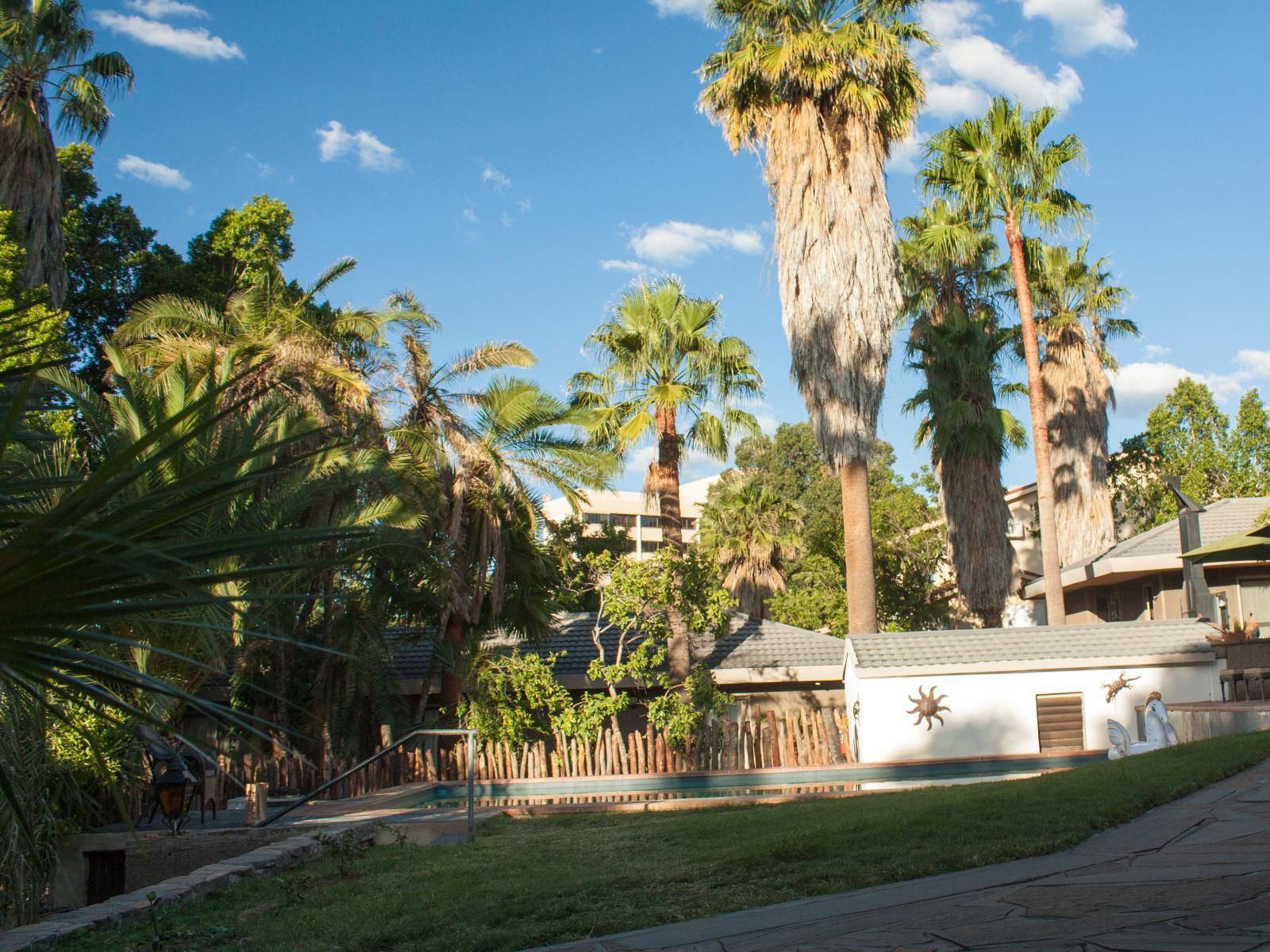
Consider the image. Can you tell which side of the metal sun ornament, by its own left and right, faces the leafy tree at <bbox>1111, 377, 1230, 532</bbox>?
back

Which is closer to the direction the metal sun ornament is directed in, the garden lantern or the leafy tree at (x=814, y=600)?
the garden lantern

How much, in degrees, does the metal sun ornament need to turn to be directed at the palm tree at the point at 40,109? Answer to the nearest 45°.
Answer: approximately 90° to its right

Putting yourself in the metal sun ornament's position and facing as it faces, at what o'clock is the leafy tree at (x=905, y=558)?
The leafy tree is roughly at 6 o'clock from the metal sun ornament.

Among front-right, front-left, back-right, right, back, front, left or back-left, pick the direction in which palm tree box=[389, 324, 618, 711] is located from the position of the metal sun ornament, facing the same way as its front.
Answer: right

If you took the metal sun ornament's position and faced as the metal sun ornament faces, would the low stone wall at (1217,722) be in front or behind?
in front

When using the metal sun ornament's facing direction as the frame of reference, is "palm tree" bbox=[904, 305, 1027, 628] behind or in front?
behind

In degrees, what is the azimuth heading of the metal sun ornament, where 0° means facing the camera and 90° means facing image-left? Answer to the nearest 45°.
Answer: approximately 0°

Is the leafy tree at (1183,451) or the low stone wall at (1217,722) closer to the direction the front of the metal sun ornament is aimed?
the low stone wall

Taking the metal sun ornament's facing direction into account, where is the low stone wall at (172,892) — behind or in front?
in front

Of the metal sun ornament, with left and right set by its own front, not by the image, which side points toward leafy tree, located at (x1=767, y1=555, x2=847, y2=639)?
back
